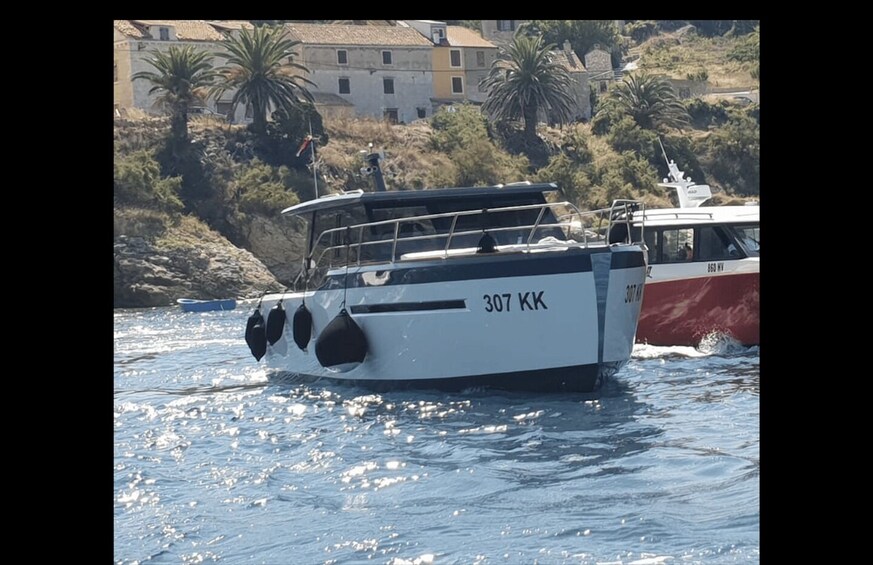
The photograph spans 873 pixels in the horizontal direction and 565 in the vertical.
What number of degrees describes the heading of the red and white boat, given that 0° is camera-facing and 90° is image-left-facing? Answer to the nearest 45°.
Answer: approximately 315°
